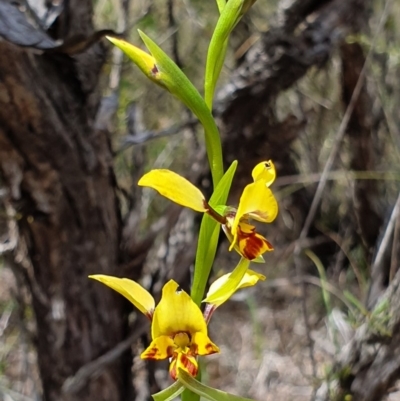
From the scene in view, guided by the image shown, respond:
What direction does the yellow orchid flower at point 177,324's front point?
toward the camera

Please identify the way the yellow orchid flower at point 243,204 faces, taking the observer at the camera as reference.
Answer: facing the viewer and to the right of the viewer

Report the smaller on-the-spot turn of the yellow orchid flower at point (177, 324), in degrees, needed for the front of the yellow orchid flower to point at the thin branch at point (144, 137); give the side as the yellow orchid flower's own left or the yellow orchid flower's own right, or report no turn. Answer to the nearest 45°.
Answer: approximately 180°

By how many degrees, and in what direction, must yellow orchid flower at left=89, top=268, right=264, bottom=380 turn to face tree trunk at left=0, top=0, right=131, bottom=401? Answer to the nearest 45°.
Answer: approximately 180°

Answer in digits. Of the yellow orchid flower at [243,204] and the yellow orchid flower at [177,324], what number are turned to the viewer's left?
0

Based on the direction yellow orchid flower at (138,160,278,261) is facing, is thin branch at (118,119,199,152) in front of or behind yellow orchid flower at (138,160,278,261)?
behind

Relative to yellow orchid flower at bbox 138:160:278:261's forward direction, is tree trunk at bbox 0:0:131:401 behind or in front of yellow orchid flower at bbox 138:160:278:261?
behind
